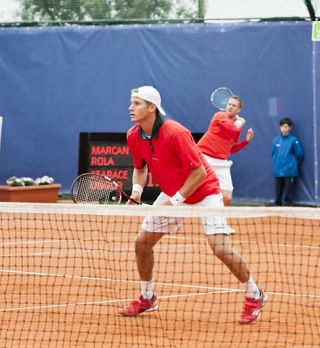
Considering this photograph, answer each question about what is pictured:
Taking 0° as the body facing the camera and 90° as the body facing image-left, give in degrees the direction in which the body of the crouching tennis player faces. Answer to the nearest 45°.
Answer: approximately 45°

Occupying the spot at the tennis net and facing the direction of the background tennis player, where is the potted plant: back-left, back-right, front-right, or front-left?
front-left

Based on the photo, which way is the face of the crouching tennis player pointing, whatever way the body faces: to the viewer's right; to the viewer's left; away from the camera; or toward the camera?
to the viewer's left

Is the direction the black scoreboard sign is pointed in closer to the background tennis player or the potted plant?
the background tennis player

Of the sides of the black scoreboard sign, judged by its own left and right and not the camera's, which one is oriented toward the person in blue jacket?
left

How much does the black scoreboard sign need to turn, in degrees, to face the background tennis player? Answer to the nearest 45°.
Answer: approximately 45° to its left

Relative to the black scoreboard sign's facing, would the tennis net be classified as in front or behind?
in front

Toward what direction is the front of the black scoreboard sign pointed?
toward the camera

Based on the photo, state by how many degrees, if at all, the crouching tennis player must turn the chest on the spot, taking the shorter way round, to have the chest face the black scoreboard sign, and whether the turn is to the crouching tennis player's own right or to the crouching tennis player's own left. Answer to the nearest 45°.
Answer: approximately 135° to the crouching tennis player's own right

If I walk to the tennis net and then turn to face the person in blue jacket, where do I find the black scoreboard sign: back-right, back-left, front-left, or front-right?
front-left

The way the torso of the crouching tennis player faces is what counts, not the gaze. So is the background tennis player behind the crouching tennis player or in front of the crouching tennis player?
behind

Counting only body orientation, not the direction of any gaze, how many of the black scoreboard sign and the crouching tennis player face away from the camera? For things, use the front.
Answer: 0

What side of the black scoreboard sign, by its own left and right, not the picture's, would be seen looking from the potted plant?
right

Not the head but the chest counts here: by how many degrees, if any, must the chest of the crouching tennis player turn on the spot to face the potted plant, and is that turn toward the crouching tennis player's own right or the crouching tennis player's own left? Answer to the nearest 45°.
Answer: approximately 135° to the crouching tennis player's own right
